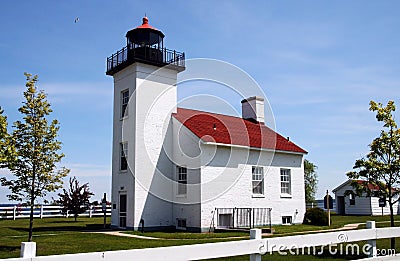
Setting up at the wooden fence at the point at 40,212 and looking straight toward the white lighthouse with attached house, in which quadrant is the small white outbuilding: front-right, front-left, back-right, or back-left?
front-left

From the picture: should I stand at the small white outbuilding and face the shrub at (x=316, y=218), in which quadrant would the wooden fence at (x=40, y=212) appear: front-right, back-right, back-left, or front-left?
front-right

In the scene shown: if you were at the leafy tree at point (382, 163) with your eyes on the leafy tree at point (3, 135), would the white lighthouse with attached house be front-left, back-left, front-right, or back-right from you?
front-right

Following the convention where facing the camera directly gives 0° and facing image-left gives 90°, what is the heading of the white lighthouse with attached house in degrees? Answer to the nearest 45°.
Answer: approximately 45°

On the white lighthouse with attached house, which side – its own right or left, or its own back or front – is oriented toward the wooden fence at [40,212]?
right
